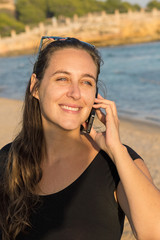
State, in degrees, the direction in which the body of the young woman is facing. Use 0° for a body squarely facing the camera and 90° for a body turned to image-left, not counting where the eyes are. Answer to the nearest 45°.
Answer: approximately 0°
